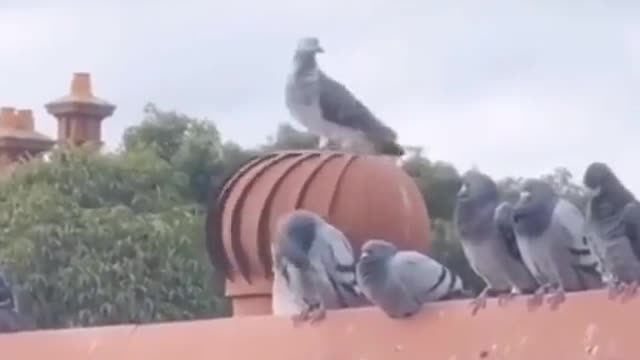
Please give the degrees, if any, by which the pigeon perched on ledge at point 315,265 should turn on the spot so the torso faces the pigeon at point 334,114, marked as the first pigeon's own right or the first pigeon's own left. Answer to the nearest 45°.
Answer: approximately 135° to the first pigeon's own right

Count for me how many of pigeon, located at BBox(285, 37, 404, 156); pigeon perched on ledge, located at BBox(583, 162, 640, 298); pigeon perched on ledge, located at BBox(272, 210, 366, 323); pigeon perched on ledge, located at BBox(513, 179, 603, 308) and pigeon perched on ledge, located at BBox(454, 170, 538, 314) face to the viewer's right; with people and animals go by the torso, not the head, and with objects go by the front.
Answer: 0

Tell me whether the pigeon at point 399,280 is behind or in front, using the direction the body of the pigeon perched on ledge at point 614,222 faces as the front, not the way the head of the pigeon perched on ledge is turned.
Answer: in front

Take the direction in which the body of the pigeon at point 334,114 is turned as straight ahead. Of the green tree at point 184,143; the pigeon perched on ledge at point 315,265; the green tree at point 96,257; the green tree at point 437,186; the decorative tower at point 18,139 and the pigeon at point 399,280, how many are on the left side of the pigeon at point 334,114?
2

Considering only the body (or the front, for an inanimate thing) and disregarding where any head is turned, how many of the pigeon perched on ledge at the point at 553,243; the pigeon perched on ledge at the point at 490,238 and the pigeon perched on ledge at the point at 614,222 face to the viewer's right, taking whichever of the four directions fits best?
0

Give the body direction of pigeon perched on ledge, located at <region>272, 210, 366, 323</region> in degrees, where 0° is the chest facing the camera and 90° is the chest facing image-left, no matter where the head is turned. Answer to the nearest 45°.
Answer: approximately 45°

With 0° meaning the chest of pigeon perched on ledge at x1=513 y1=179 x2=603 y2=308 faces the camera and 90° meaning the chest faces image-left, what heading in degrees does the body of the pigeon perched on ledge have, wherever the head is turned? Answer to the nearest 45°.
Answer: approximately 45°

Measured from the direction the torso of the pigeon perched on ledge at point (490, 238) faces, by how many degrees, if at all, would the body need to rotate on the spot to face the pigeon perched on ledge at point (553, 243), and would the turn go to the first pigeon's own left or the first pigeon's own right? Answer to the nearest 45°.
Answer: approximately 90° to the first pigeon's own left

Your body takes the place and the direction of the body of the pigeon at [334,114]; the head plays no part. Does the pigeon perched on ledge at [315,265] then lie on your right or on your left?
on your left

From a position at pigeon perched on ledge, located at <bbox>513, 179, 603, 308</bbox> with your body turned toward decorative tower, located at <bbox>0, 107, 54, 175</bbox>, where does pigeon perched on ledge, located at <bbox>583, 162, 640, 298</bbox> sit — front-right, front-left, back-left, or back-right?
back-right

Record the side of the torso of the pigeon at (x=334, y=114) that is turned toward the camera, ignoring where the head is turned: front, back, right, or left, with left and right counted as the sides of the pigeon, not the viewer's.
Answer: left

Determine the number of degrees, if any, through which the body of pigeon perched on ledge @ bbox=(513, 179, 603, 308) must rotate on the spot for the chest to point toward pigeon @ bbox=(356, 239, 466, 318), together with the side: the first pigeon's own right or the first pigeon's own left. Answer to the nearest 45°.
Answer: approximately 45° to the first pigeon's own right

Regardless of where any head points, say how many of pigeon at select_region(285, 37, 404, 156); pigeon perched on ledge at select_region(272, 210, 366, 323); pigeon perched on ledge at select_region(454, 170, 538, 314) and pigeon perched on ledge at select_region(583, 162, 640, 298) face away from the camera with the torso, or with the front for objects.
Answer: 0

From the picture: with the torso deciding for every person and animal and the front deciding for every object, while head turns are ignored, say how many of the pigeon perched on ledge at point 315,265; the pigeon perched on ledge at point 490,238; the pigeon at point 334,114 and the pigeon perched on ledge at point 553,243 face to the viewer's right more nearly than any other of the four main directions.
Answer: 0
